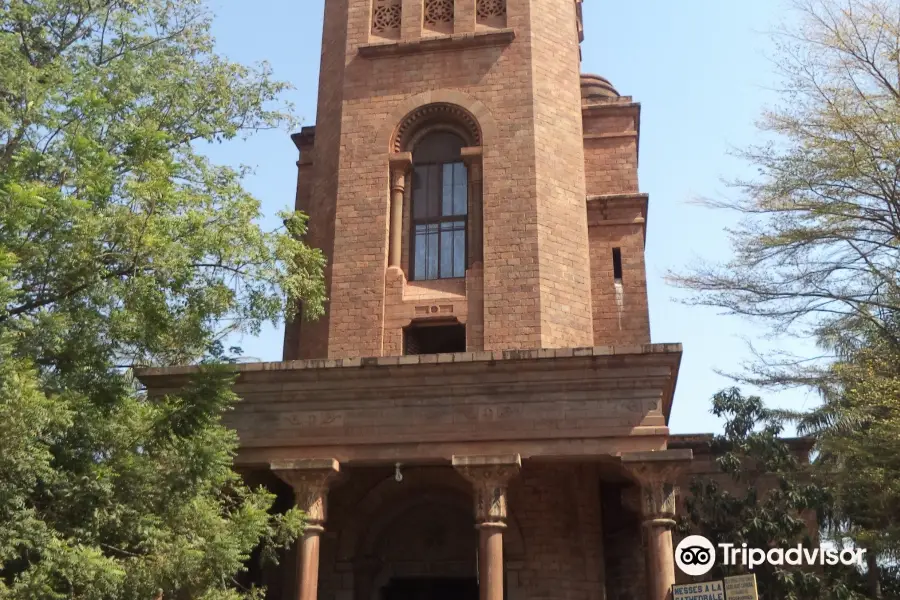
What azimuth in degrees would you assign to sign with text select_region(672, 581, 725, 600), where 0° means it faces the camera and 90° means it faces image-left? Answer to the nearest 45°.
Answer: approximately 0°

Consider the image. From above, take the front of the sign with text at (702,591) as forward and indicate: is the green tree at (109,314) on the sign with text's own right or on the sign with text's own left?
on the sign with text's own right

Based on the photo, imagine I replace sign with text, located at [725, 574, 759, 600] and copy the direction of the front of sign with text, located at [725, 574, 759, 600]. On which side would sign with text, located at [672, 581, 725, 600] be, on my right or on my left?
on my right

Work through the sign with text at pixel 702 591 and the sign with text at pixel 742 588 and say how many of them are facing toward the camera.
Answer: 2

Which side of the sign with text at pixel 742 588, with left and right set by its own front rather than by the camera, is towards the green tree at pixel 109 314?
right

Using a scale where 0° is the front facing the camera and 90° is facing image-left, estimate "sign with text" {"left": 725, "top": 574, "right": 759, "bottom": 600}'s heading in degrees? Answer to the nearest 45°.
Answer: approximately 0°

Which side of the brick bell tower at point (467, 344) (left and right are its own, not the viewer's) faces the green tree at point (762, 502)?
left

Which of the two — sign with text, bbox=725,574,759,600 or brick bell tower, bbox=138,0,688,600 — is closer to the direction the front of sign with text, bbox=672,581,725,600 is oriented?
the sign with text

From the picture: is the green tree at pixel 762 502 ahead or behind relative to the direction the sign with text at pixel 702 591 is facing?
behind
